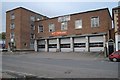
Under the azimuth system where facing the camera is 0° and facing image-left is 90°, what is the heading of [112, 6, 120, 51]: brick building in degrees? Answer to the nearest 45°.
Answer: approximately 45°

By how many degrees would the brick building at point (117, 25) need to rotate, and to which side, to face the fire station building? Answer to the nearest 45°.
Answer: approximately 90° to its right

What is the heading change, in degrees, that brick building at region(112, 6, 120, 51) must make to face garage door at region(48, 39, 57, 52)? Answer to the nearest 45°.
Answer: approximately 90° to its right

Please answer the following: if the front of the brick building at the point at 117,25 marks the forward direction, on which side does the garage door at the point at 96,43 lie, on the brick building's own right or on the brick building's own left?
on the brick building's own right

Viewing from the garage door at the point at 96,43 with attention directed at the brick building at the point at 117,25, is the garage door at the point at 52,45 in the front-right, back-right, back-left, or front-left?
back-right

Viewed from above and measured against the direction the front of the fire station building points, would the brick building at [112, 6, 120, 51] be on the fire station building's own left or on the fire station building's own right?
on the fire station building's own left
